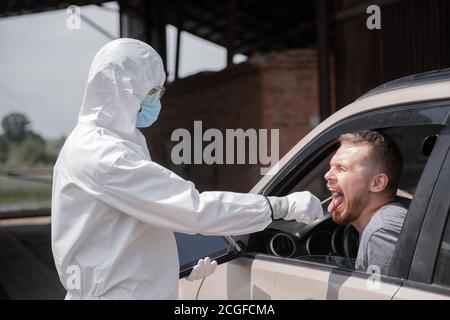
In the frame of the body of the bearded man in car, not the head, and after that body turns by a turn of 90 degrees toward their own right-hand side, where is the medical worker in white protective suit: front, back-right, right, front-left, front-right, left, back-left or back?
back-left

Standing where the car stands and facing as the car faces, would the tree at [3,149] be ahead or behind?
ahead

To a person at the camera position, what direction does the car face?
facing away from the viewer and to the left of the viewer

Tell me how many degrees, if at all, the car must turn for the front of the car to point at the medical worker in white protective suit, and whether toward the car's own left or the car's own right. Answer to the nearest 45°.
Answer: approximately 90° to the car's own left

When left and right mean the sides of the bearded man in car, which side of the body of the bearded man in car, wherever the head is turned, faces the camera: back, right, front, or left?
left

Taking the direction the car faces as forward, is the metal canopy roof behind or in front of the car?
in front

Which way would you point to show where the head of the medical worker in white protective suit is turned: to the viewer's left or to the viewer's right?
to the viewer's right

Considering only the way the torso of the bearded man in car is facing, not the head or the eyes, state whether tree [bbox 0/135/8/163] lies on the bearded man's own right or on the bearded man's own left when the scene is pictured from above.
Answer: on the bearded man's own right
